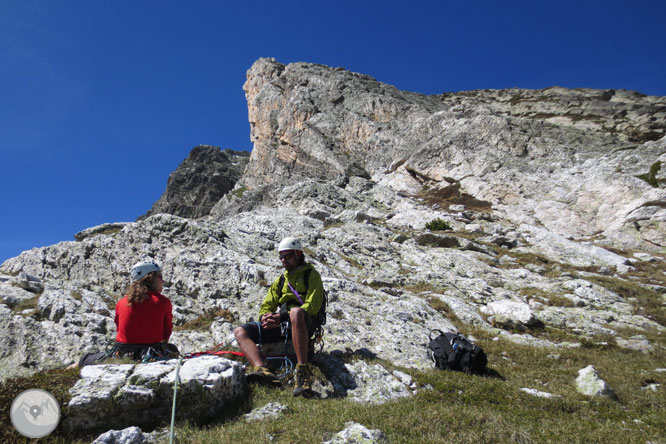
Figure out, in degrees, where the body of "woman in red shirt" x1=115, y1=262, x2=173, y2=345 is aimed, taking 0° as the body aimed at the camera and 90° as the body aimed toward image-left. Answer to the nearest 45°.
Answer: approximately 180°

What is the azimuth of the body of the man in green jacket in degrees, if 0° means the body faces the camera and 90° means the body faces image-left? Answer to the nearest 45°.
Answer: approximately 45°

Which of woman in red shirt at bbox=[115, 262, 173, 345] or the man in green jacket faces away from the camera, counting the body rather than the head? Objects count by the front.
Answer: the woman in red shirt

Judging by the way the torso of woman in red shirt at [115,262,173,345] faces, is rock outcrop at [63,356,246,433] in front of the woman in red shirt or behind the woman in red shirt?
behind

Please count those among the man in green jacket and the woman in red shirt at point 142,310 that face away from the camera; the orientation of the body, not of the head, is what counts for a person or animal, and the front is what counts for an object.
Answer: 1

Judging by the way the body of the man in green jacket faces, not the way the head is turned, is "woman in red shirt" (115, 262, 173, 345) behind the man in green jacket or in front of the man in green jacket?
in front

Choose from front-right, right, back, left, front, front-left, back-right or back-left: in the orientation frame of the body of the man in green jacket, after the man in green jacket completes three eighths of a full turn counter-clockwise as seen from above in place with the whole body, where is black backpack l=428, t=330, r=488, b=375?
front

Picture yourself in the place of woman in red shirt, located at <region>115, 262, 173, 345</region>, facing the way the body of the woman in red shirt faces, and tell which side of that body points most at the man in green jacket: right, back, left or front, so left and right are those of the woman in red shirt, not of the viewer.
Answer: right

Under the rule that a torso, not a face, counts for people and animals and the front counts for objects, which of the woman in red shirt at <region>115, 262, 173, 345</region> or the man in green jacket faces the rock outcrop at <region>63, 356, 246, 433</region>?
the man in green jacket
